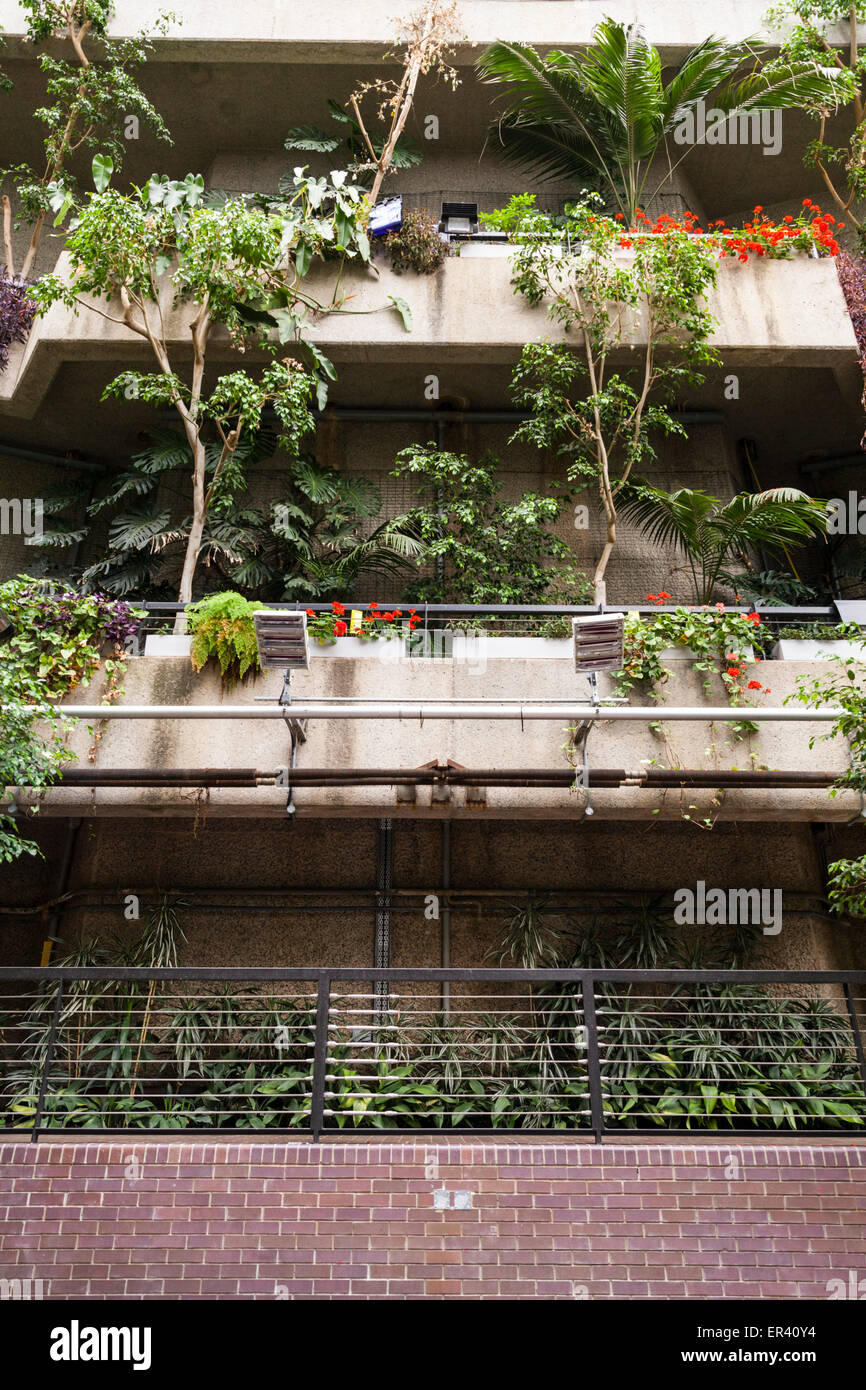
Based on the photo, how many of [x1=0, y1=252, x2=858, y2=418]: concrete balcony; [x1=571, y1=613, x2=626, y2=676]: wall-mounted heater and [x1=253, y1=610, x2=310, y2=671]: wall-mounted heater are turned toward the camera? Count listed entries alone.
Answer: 3

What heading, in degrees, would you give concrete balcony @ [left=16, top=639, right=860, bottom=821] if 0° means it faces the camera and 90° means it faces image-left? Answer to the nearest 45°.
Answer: approximately 0°

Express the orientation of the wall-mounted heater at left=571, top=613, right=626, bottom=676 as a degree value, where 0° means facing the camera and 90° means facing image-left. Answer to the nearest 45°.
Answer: approximately 0°

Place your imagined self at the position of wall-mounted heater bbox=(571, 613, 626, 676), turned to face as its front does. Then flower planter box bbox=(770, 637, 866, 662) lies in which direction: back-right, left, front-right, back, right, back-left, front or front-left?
back-left
